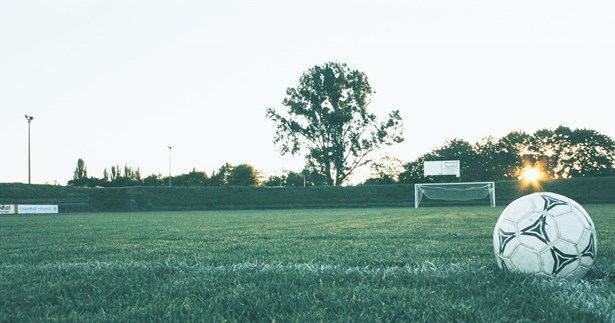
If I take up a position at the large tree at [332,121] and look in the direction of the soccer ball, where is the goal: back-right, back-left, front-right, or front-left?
front-left

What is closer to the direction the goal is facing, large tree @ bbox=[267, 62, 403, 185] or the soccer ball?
the soccer ball

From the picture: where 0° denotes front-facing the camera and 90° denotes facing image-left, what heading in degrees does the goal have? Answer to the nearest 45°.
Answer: approximately 0°

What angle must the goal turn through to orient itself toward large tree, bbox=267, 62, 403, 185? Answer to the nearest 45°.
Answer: approximately 135° to its right

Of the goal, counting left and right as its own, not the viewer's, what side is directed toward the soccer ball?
front
